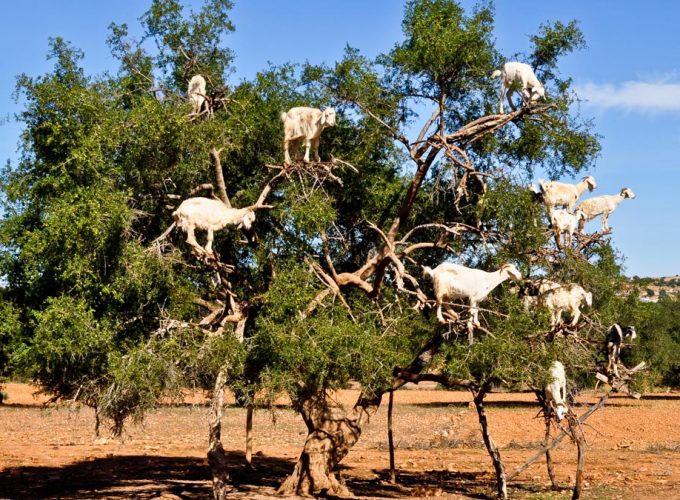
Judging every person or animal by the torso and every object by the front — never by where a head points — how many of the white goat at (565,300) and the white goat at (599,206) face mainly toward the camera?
0

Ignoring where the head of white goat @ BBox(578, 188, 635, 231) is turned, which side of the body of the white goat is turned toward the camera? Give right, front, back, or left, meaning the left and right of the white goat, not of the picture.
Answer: right

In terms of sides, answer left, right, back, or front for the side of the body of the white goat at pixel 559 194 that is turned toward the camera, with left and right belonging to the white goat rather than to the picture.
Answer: right

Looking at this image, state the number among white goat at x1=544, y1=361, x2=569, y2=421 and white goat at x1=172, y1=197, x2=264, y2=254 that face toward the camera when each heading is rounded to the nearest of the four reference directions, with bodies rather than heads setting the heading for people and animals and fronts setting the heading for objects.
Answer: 1

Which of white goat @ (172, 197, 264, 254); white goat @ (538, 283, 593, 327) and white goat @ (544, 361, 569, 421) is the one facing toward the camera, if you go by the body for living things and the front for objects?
white goat @ (544, 361, 569, 421)

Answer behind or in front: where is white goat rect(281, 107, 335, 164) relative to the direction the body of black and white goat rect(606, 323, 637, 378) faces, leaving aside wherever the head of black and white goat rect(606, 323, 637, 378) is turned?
behind

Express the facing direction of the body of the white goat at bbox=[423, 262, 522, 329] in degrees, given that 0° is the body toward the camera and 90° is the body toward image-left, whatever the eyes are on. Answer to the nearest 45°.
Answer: approximately 270°
